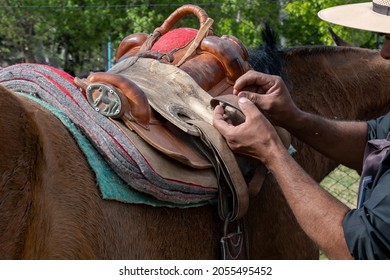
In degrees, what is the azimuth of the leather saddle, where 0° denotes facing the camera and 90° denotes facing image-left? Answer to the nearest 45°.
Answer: approximately 225°

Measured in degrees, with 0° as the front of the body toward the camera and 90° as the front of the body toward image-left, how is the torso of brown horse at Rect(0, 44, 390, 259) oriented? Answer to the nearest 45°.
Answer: approximately 225°
